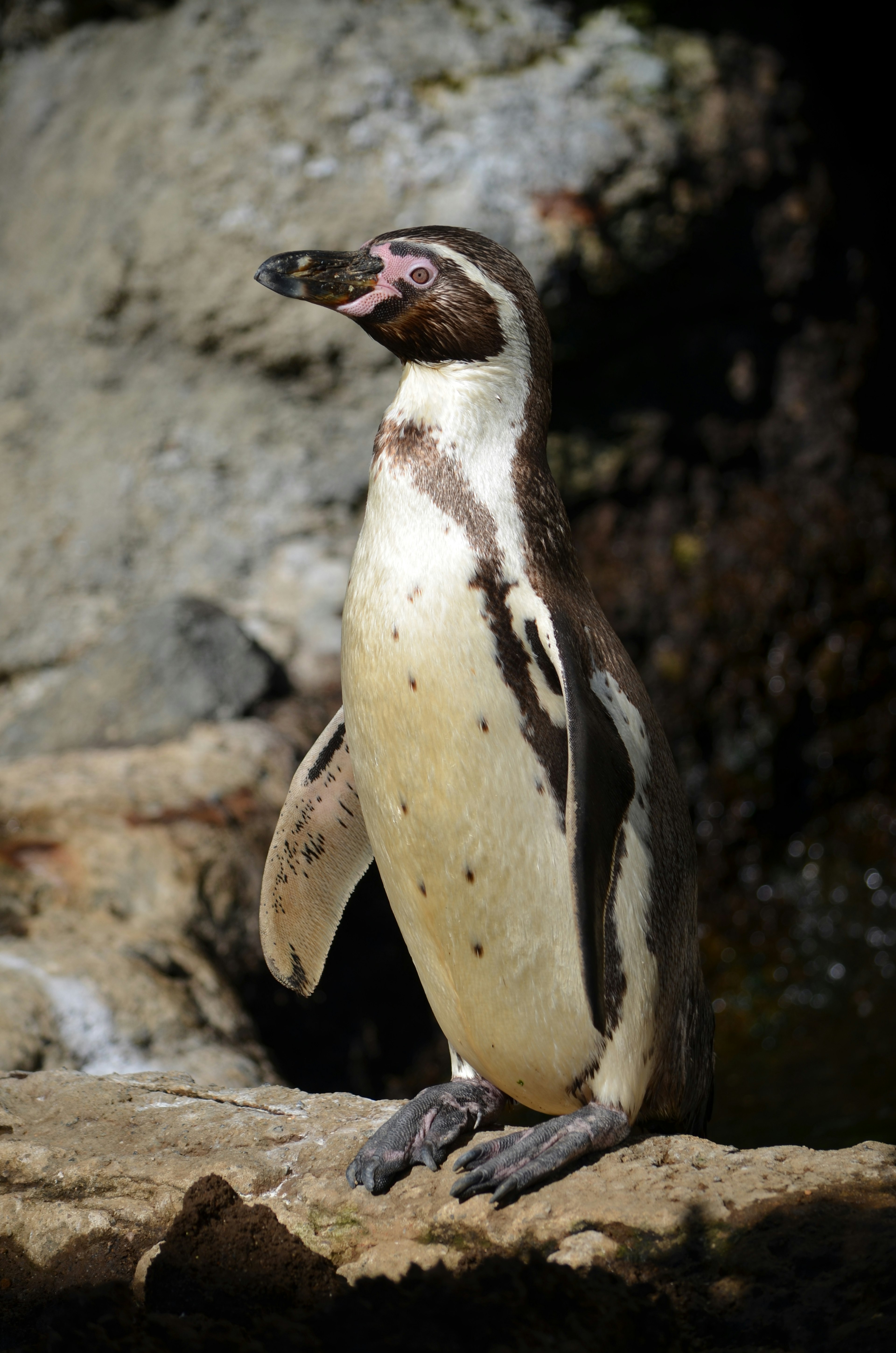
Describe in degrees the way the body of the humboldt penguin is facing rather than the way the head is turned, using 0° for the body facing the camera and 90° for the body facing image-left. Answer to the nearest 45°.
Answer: approximately 45°

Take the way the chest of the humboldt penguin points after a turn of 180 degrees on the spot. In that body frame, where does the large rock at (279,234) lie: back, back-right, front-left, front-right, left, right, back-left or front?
front-left

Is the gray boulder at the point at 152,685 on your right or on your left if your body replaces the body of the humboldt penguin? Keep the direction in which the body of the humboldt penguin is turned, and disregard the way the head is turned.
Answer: on your right

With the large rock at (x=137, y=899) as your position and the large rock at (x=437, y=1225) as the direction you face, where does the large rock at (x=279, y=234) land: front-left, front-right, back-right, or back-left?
back-left
